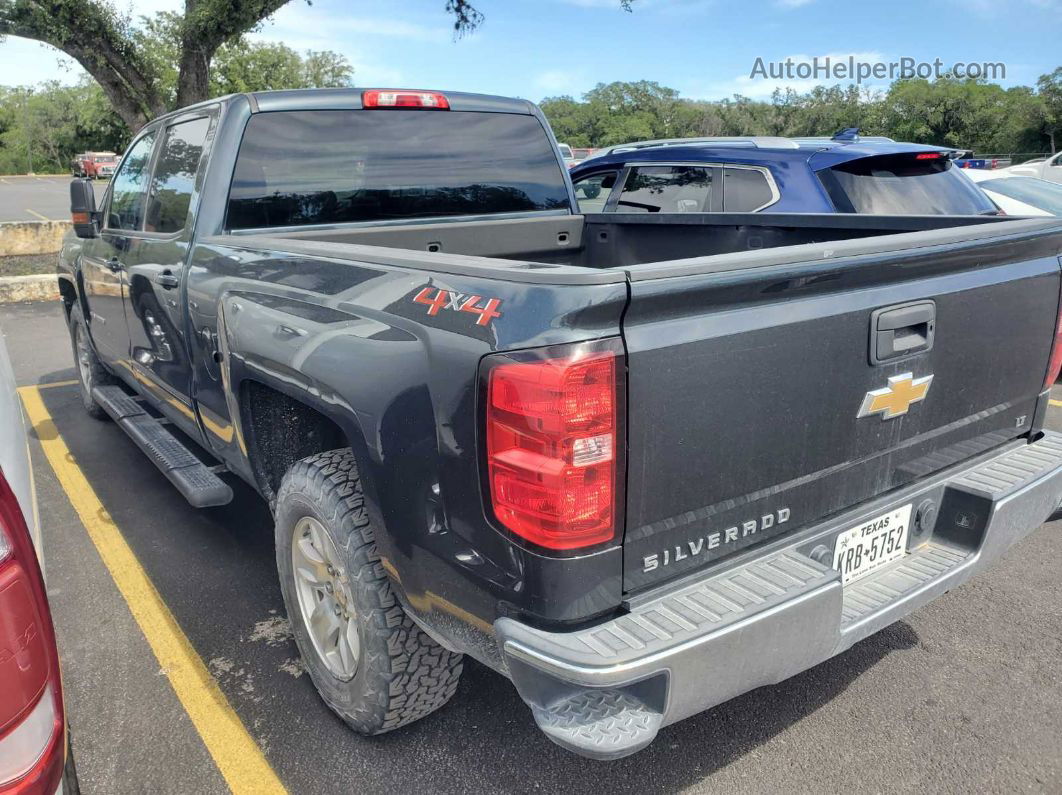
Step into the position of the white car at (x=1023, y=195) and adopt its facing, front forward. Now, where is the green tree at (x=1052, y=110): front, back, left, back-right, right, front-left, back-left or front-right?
front-right

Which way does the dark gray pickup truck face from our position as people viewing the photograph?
facing away from the viewer and to the left of the viewer

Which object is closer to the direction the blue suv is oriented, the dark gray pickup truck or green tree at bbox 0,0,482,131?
the green tree

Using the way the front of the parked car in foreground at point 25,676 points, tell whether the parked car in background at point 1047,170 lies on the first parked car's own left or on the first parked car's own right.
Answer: on the first parked car's own right

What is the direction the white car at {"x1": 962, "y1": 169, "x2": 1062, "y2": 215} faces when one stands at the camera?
facing away from the viewer and to the left of the viewer

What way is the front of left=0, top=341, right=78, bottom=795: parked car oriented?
away from the camera
